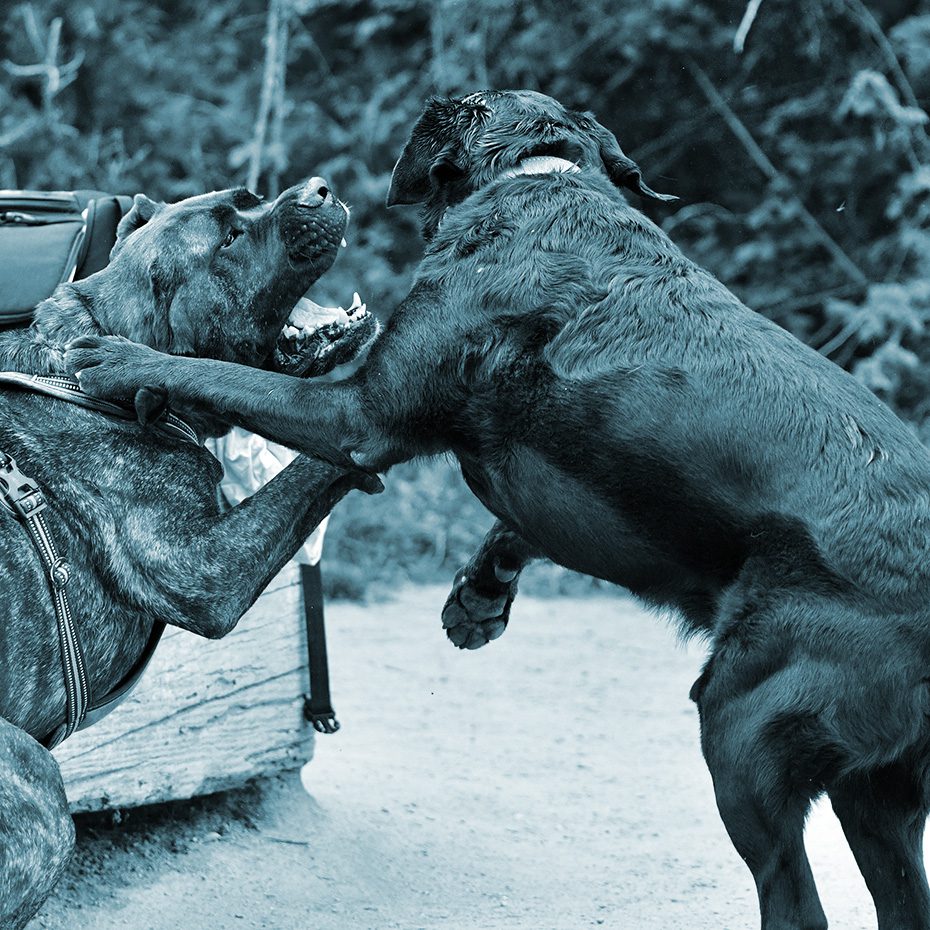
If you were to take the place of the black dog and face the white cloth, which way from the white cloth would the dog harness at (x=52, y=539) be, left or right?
left

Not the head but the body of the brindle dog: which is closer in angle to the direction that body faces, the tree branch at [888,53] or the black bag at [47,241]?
the tree branch

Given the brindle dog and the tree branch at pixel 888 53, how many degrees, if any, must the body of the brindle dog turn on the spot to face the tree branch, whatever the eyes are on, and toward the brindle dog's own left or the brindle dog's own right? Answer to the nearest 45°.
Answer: approximately 45° to the brindle dog's own left

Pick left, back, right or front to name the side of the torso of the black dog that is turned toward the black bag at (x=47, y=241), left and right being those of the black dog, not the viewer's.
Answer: front

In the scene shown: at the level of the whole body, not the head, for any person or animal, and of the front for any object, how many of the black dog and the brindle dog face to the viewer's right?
1

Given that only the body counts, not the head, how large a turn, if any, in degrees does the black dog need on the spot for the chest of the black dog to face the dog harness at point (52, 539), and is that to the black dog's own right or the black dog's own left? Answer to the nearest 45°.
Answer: approximately 45° to the black dog's own left

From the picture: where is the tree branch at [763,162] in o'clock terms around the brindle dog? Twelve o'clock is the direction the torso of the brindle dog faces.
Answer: The tree branch is roughly at 10 o'clock from the brindle dog.

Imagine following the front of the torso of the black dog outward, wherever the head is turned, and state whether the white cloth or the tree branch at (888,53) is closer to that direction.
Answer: the white cloth

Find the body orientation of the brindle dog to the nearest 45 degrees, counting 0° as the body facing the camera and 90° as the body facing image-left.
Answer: approximately 270°

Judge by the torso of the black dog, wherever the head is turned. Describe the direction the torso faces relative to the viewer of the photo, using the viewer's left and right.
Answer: facing away from the viewer and to the left of the viewer
